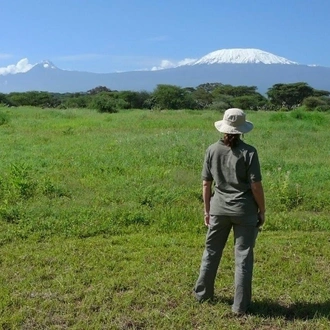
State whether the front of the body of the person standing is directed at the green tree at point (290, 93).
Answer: yes

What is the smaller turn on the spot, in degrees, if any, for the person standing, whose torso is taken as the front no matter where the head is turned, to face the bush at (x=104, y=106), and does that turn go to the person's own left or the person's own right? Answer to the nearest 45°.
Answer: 0° — they already face it

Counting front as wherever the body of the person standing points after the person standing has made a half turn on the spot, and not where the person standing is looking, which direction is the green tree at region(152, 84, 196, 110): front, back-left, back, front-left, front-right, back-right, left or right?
back

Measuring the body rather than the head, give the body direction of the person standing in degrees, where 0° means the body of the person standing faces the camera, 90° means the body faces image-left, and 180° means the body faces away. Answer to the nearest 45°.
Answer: approximately 180°

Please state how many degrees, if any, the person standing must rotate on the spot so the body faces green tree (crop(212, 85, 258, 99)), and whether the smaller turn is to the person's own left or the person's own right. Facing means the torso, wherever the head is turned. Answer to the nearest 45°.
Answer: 0° — they already face it

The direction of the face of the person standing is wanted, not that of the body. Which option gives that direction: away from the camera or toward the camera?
away from the camera

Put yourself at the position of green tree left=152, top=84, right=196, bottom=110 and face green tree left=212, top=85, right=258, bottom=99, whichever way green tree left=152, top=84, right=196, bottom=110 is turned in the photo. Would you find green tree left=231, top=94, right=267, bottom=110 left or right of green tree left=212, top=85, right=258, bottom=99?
right
